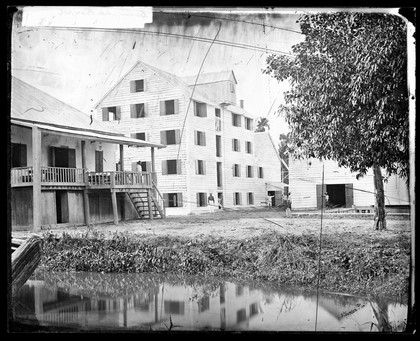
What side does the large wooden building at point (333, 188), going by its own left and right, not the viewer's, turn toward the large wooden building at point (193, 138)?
right

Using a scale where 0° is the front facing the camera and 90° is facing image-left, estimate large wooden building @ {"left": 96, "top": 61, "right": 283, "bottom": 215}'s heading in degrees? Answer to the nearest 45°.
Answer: approximately 315°

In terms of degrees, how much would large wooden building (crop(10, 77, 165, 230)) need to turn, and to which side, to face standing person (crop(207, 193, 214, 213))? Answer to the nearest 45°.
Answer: approximately 45° to its left

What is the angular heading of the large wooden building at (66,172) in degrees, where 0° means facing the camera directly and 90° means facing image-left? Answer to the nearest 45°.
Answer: approximately 315°

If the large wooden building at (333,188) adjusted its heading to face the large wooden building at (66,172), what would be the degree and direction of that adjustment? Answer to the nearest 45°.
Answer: approximately 90° to its right

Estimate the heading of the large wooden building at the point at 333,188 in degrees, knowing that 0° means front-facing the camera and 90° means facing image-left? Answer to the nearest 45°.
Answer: approximately 0°
